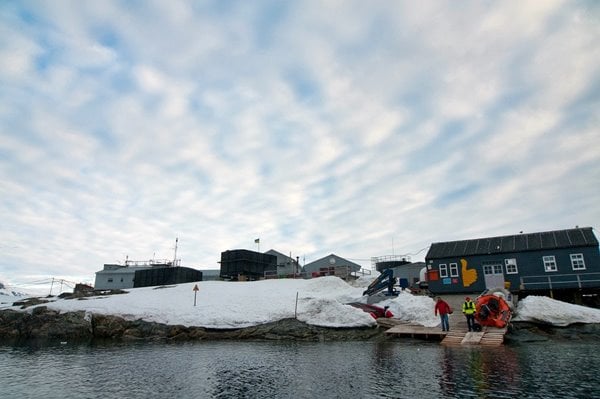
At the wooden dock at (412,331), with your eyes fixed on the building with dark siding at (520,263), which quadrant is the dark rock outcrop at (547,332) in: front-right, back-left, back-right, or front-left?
front-right

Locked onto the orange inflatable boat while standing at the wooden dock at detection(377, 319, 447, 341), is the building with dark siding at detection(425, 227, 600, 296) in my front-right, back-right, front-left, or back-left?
front-left

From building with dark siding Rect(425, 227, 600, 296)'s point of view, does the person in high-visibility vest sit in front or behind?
in front

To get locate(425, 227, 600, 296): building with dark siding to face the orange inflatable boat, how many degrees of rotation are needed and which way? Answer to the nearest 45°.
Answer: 0° — it already faces it

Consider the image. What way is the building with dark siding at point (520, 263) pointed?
toward the camera

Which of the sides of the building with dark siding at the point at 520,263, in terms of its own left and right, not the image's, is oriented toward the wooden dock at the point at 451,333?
front

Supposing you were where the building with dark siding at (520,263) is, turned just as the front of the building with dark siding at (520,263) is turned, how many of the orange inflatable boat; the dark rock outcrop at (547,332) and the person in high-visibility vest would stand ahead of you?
3

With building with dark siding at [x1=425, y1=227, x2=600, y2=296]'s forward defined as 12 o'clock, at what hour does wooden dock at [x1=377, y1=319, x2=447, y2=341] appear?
The wooden dock is roughly at 1 o'clock from the building with dark siding.
